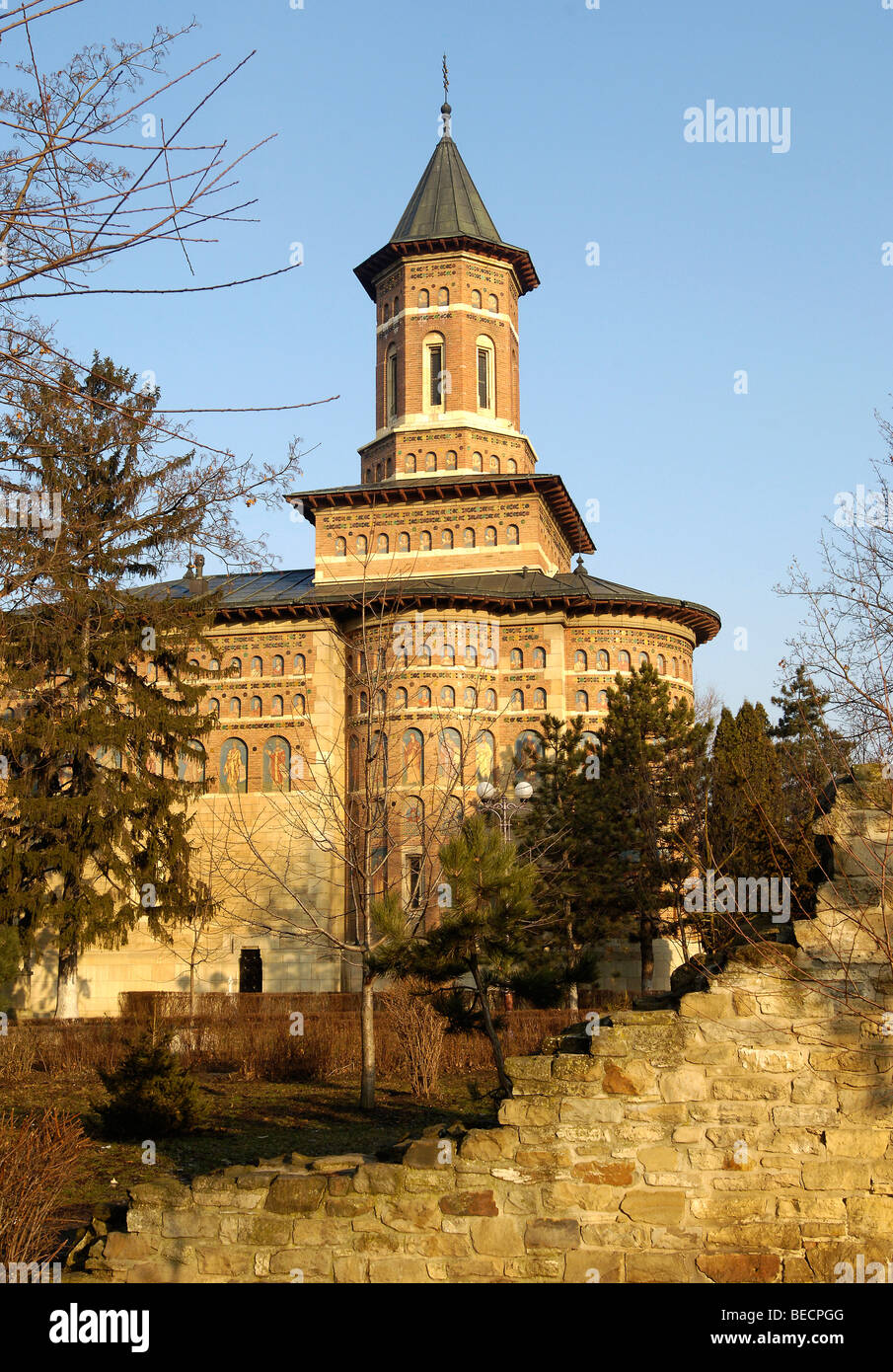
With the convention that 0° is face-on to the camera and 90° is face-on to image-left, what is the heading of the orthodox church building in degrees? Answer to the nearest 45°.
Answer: approximately 90°

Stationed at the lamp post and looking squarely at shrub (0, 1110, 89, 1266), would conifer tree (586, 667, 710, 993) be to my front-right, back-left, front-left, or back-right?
back-left

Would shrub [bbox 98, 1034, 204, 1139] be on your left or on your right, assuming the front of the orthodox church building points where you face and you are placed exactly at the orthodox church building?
on your left

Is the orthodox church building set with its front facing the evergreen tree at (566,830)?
no

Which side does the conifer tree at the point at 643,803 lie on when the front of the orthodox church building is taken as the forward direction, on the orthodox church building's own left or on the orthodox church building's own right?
on the orthodox church building's own left

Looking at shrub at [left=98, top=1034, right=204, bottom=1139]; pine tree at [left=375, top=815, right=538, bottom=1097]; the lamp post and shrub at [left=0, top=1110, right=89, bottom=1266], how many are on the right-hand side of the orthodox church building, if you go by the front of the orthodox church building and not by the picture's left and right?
0

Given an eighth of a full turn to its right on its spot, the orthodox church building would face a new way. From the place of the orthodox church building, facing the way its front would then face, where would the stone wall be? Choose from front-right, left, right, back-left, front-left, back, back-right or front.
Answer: back-left

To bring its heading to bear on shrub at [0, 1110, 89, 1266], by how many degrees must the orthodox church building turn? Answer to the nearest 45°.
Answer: approximately 90° to its left

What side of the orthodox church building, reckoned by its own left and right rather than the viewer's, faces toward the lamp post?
left

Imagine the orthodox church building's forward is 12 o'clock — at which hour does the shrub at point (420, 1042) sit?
The shrub is roughly at 9 o'clock from the orthodox church building.
